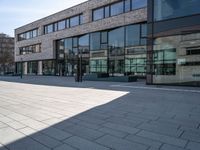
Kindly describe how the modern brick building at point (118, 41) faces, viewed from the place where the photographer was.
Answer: facing the viewer and to the left of the viewer
